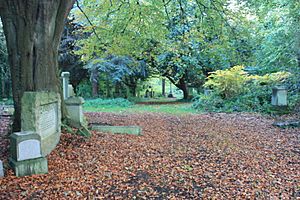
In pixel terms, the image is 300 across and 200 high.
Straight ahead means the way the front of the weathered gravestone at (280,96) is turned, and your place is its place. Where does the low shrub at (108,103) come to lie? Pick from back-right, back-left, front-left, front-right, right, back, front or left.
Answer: right

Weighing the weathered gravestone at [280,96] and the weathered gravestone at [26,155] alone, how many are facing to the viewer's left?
0

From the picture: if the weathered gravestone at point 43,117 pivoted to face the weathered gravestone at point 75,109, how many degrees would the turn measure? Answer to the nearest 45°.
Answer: approximately 90° to its left

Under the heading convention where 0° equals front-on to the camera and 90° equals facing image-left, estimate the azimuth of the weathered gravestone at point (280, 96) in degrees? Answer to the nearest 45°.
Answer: approximately 0°

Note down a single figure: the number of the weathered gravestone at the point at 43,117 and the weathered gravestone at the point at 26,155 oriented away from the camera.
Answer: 0

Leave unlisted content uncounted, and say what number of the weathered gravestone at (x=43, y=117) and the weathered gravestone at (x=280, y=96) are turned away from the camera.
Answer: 0

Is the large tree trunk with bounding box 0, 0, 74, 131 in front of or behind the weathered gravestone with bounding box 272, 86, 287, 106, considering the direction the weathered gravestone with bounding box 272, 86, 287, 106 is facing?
in front

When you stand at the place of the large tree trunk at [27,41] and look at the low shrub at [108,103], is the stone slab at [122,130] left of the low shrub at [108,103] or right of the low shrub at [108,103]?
right

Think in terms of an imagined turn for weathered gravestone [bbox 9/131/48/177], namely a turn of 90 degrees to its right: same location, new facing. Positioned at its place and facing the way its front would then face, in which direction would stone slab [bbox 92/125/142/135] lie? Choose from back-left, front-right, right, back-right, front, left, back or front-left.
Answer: back
